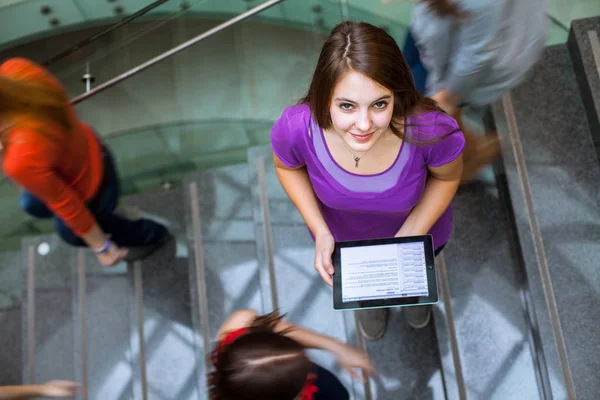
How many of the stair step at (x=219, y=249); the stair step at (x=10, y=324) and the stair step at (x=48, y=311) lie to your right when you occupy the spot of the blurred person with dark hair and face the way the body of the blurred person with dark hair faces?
0

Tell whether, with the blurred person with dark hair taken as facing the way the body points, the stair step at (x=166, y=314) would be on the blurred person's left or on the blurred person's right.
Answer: on the blurred person's left

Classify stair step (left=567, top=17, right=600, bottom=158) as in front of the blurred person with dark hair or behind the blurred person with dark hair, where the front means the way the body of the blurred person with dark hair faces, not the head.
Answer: in front

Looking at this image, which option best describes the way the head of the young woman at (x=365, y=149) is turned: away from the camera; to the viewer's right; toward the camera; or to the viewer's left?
toward the camera

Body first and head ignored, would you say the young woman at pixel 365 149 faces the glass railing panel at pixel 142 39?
no

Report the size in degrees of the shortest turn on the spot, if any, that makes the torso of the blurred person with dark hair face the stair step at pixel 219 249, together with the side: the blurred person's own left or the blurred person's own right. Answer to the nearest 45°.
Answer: approximately 90° to the blurred person's own left

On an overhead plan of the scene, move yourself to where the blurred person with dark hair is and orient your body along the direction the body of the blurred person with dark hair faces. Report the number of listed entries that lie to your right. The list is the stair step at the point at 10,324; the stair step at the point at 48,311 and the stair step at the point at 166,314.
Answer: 0

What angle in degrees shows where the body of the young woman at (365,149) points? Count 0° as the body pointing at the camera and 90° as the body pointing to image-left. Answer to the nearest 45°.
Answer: approximately 0°

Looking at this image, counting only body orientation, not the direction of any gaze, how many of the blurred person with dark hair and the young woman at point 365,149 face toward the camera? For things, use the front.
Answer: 1

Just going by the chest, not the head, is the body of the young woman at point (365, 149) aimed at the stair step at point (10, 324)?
no
